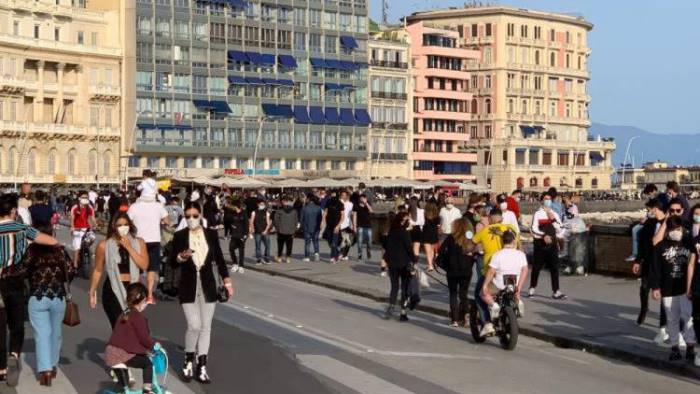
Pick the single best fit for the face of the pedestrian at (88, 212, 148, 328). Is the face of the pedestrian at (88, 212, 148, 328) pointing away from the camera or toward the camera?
toward the camera

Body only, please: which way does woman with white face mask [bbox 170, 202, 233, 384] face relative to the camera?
toward the camera

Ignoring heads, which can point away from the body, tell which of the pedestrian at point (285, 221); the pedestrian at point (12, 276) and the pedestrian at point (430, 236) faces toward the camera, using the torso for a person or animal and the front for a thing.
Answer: the pedestrian at point (285, 221)

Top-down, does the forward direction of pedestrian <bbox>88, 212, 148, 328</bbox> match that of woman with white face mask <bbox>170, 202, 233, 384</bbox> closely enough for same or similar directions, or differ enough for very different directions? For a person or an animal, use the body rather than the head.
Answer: same or similar directions

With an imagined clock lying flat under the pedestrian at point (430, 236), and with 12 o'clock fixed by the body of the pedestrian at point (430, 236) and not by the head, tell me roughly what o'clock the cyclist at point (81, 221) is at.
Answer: the cyclist at point (81, 221) is roughly at 9 o'clock from the pedestrian at point (430, 236).

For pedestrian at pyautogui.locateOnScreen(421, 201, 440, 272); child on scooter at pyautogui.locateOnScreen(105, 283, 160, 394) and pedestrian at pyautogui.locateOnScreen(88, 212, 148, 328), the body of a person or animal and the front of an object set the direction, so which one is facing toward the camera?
pedestrian at pyautogui.locateOnScreen(88, 212, 148, 328)

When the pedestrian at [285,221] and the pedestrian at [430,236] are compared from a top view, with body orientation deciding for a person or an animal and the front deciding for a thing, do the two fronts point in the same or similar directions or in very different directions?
very different directions

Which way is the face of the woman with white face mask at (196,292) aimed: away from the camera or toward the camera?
toward the camera

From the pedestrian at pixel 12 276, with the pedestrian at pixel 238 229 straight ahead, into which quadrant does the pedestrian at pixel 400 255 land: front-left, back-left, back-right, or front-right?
front-right

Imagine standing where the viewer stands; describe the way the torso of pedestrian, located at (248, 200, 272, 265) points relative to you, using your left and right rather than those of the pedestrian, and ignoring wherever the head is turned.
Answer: facing the viewer

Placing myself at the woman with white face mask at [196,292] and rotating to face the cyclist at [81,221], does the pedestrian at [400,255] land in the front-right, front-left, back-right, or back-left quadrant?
front-right

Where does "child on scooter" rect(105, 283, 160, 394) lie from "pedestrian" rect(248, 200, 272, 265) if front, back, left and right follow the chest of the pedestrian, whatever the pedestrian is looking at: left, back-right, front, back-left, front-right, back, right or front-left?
front

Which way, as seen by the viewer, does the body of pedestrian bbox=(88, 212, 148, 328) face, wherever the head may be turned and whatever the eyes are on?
toward the camera
